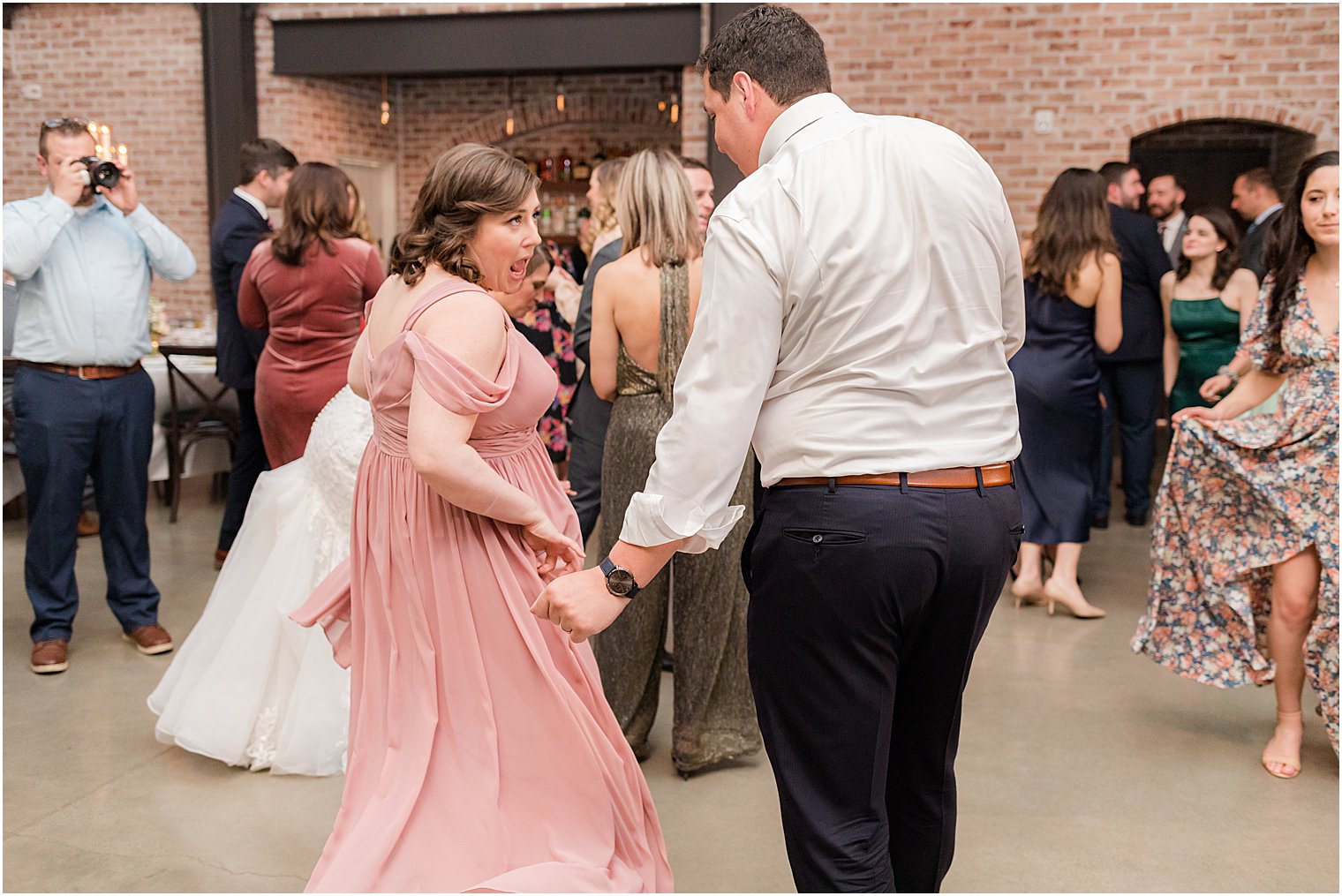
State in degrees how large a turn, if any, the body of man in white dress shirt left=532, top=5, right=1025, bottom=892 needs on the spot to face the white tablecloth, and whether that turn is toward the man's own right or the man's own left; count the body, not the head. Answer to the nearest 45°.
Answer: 0° — they already face it

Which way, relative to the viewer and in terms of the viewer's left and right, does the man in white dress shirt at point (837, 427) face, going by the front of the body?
facing away from the viewer and to the left of the viewer

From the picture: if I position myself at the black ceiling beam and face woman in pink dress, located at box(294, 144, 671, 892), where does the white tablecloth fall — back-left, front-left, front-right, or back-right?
front-right

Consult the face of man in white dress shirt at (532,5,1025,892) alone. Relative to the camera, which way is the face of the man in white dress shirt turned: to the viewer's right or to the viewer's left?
to the viewer's left

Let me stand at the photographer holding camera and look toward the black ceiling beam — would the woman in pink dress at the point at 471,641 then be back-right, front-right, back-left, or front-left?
back-right

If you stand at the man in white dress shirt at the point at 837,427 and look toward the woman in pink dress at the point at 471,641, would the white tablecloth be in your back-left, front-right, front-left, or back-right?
front-right

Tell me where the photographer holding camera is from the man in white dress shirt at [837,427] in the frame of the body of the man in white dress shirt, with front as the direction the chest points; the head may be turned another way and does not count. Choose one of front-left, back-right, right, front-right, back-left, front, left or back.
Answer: front
